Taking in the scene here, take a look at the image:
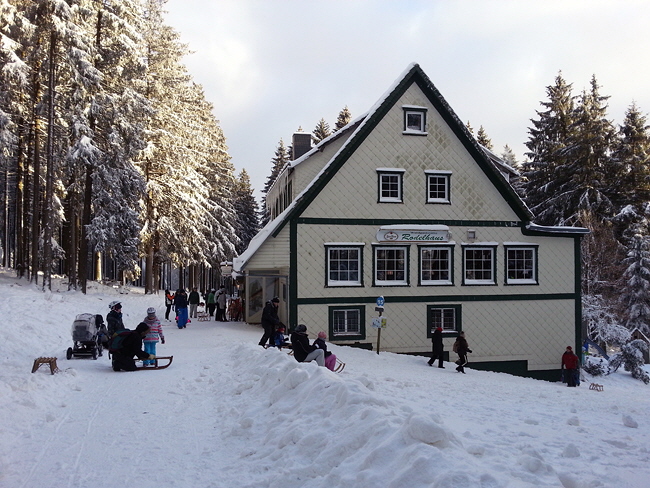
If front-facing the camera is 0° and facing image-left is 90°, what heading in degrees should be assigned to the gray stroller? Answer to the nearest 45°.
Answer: approximately 45°

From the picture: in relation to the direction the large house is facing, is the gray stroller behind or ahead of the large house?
ahead

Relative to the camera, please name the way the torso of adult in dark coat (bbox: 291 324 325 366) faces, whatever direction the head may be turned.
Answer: to the viewer's right

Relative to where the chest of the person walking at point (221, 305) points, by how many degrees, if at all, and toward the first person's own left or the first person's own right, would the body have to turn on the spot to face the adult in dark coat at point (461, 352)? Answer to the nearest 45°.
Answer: approximately 135° to the first person's own right

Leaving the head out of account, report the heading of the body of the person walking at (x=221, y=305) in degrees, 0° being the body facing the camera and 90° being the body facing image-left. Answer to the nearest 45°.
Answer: approximately 180°

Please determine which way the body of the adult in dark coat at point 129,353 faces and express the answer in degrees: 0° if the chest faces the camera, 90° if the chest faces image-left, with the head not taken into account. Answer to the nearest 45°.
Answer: approximately 270°

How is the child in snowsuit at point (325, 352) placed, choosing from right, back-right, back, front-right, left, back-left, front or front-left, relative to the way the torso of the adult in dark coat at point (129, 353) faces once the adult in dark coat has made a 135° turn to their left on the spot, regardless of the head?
back-right
